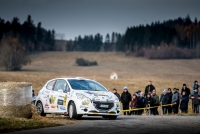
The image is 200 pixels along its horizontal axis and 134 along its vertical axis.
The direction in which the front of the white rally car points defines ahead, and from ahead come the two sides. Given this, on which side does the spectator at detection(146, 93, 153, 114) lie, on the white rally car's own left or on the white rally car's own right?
on the white rally car's own left

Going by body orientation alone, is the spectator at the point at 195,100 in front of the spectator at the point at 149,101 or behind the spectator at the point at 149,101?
behind

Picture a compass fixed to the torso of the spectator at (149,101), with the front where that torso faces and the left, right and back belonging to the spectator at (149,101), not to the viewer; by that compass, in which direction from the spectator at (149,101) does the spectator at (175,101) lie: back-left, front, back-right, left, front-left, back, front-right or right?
back-left

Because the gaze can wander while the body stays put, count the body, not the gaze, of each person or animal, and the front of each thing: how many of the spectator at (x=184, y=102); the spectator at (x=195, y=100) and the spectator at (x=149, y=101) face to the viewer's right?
0

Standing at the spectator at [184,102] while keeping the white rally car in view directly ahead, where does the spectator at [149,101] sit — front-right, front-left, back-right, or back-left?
front-right

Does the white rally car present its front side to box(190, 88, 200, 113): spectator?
no

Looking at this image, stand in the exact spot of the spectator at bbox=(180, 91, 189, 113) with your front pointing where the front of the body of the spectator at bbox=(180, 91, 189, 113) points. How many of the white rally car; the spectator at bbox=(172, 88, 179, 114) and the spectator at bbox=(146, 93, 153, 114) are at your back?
0

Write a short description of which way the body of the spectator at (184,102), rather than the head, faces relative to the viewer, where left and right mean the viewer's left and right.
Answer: facing the viewer and to the left of the viewer

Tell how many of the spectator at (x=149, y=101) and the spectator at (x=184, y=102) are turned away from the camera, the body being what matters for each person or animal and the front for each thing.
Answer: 0

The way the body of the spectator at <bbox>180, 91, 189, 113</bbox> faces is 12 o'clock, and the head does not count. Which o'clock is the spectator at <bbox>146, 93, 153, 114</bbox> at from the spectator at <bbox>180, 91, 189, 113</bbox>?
the spectator at <bbox>146, 93, 153, 114</bbox> is roughly at 1 o'clock from the spectator at <bbox>180, 91, 189, 113</bbox>.

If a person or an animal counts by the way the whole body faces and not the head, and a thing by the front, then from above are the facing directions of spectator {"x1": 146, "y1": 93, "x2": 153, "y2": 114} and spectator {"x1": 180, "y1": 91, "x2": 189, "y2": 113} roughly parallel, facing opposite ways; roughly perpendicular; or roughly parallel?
roughly parallel
